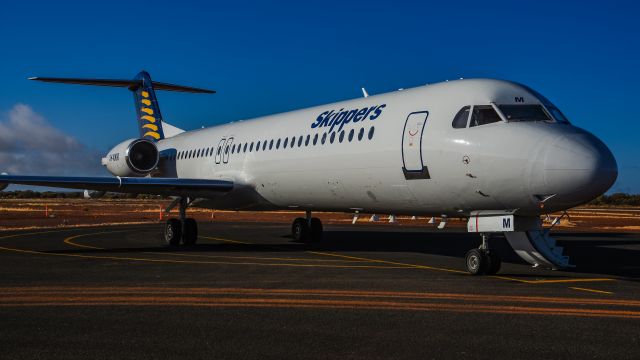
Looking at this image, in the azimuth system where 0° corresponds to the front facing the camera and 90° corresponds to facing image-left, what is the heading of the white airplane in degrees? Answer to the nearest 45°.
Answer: approximately 315°
